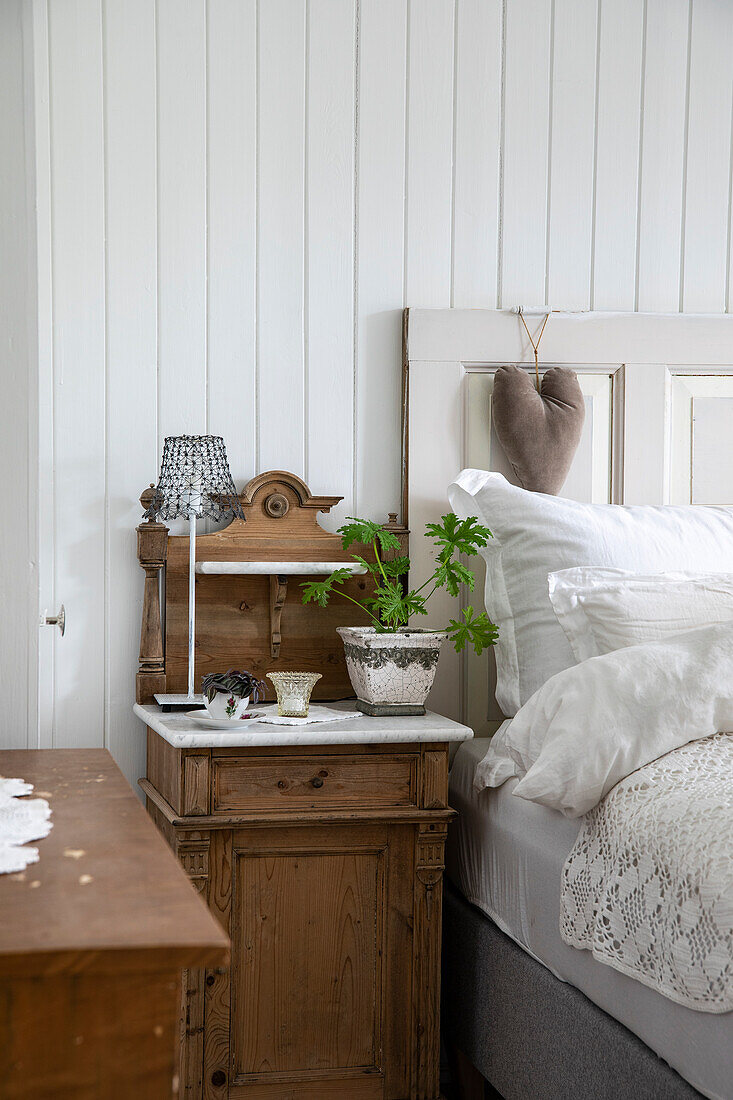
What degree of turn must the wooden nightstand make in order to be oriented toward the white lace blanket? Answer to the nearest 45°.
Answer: approximately 45° to its left

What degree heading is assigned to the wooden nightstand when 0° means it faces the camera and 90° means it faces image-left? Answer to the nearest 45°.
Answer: approximately 0°

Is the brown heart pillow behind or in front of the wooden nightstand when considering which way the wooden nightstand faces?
behind
